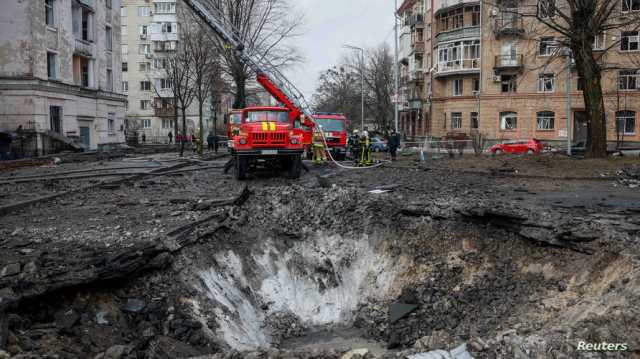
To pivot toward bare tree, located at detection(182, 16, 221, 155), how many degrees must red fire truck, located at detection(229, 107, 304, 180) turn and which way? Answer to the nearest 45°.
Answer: approximately 180°

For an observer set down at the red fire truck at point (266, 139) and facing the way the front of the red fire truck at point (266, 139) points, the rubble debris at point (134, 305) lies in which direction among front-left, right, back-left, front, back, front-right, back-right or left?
front

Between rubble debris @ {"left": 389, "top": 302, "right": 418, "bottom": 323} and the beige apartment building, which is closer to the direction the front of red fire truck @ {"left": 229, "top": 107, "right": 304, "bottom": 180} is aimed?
the rubble debris

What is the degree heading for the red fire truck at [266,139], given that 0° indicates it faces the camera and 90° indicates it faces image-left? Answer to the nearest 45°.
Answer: approximately 0°

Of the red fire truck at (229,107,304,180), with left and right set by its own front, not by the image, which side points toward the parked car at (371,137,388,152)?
back

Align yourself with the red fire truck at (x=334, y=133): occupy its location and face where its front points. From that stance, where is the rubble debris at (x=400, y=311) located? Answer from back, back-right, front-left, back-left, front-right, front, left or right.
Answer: front

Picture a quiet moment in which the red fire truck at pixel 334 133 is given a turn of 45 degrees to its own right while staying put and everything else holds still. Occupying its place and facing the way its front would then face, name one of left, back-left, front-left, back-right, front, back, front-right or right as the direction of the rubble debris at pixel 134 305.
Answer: front-left

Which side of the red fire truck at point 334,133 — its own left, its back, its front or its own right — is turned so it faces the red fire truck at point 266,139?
front

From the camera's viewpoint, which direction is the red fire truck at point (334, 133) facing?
toward the camera

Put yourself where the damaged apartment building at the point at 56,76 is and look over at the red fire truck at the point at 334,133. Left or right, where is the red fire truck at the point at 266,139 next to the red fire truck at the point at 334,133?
right

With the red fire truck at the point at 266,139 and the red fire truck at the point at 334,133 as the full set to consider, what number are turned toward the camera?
2

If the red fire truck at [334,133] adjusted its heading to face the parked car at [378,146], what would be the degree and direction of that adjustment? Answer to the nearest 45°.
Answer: approximately 180°

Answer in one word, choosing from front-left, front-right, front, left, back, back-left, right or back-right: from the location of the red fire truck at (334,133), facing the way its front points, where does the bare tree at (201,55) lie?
back-right

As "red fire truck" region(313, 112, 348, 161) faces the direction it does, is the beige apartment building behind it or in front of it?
behind
